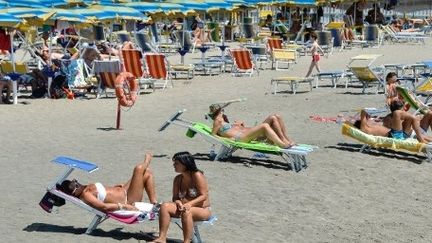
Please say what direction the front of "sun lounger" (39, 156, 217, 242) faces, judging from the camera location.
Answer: facing to the right of the viewer

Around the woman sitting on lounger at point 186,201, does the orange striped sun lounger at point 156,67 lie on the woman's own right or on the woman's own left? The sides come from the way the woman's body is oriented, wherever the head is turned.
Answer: on the woman's own right

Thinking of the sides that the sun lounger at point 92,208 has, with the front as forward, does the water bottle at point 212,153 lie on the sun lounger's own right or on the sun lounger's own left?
on the sun lounger's own left

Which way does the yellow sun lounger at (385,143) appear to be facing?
to the viewer's right

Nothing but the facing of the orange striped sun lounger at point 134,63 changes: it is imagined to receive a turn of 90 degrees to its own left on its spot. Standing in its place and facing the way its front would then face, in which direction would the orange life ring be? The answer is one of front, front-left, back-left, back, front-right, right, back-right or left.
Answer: back-right

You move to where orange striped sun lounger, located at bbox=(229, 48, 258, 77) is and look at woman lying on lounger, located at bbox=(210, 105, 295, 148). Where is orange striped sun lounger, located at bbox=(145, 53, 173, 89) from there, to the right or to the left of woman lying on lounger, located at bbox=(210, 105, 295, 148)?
right

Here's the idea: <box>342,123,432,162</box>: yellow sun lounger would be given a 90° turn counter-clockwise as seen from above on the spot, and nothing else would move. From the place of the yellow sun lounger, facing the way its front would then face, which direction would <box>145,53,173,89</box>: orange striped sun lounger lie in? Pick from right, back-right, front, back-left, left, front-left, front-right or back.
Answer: front-left

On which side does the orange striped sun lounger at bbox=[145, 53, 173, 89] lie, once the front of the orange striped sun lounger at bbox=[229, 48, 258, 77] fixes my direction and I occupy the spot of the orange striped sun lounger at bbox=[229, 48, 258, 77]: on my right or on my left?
on my right

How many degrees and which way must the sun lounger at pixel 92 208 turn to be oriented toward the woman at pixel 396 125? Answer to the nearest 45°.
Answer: approximately 45° to its left

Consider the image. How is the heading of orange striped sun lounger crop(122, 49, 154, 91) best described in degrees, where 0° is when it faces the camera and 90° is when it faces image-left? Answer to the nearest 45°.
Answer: approximately 315°

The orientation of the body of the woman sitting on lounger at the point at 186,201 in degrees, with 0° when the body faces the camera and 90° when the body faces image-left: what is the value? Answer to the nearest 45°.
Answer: approximately 45°

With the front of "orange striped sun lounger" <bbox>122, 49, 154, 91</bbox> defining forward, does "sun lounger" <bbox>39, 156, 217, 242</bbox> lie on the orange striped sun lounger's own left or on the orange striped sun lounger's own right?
on the orange striped sun lounger's own right

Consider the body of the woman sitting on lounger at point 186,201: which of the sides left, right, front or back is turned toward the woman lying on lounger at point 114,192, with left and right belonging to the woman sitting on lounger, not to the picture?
right
